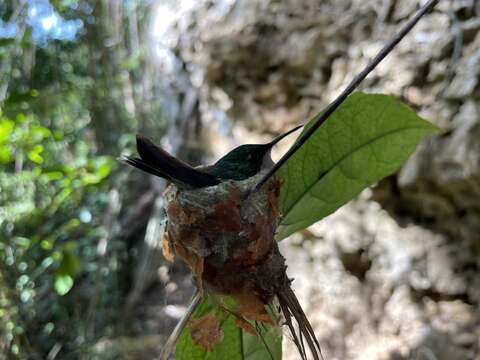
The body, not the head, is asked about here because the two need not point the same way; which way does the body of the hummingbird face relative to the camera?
to the viewer's right

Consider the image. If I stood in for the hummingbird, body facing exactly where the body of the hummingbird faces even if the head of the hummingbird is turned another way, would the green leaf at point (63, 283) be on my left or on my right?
on my left
